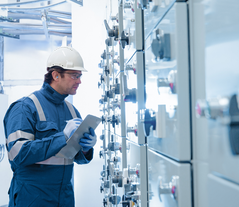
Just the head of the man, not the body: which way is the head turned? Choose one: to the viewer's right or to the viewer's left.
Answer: to the viewer's right

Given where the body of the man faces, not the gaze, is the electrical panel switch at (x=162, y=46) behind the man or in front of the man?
in front

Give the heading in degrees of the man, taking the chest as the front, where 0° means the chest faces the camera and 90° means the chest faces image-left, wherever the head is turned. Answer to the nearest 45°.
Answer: approximately 315°
